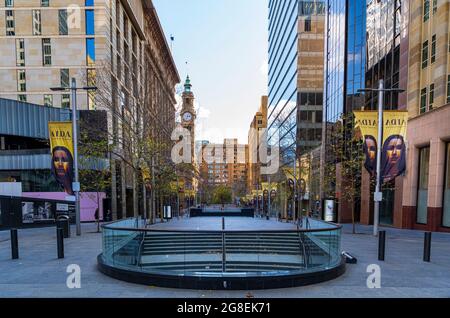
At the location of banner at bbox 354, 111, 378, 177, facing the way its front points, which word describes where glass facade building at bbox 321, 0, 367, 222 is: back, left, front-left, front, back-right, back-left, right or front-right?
back

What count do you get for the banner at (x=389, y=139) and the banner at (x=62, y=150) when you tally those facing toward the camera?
2

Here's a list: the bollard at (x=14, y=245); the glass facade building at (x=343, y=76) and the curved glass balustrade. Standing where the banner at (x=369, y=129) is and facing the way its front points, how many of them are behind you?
1

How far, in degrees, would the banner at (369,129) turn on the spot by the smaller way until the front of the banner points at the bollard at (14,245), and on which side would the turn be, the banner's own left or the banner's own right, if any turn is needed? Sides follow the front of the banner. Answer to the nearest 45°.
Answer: approximately 45° to the banner's own right

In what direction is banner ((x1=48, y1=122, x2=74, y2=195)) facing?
toward the camera

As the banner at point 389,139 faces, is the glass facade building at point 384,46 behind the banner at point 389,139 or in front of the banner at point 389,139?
behind

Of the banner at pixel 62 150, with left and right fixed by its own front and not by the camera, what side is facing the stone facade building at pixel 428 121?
left

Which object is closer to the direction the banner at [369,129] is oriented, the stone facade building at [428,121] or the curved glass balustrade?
the curved glass balustrade

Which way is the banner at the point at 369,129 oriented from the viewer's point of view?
toward the camera
